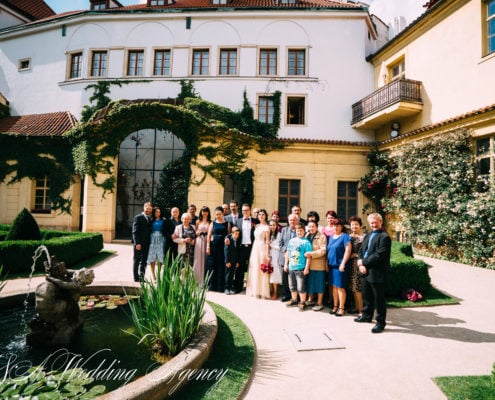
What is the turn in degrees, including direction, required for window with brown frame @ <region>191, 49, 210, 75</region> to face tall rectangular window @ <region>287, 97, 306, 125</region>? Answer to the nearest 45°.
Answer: approximately 90° to its left

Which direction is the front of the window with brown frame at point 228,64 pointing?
toward the camera

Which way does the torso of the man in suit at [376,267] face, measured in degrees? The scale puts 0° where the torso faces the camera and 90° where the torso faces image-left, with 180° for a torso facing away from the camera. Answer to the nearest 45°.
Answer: approximately 45°

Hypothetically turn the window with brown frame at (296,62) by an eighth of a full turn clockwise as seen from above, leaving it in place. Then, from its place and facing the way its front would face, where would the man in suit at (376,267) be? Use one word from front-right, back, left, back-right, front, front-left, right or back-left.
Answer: front-left

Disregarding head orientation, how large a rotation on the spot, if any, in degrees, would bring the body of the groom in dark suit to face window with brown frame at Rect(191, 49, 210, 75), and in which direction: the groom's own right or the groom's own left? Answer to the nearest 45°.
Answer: approximately 180°

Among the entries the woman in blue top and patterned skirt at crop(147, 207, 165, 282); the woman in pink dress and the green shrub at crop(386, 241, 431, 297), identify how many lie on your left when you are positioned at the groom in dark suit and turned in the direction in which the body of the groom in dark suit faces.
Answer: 1

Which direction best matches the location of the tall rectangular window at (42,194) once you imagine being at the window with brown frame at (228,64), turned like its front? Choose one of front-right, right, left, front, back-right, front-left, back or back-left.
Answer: right

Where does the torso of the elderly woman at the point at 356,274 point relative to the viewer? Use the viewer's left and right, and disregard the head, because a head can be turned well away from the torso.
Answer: facing the viewer and to the left of the viewer

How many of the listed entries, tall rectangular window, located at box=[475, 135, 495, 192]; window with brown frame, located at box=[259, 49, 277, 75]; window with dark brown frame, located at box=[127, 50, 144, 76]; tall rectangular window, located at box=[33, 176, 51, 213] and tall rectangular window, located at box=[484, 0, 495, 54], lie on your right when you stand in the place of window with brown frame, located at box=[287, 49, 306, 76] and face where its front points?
3

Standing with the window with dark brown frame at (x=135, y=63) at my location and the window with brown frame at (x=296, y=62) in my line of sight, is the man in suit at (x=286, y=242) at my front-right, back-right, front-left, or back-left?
front-right

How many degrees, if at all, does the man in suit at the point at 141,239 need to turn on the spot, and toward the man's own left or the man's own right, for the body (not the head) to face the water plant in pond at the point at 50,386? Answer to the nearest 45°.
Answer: approximately 45° to the man's own right

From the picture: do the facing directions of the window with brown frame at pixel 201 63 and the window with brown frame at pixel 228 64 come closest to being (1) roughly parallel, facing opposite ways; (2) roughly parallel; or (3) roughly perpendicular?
roughly parallel

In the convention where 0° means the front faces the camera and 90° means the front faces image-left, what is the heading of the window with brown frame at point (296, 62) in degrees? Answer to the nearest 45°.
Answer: approximately 0°

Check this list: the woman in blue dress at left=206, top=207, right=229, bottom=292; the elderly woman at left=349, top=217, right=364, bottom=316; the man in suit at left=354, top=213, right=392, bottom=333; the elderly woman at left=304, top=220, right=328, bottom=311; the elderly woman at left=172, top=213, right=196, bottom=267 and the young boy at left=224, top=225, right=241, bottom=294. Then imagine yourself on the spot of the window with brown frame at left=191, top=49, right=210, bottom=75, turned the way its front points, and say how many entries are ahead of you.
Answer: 6

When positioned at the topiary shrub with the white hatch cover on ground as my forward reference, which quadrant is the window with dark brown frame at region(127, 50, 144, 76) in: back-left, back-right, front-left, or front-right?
back-left

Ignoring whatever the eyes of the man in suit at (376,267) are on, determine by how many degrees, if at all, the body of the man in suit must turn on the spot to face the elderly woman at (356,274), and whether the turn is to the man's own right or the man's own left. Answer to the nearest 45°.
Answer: approximately 90° to the man's own right

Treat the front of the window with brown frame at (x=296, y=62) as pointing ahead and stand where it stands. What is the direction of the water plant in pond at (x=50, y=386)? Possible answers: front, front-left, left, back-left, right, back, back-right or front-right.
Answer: front
